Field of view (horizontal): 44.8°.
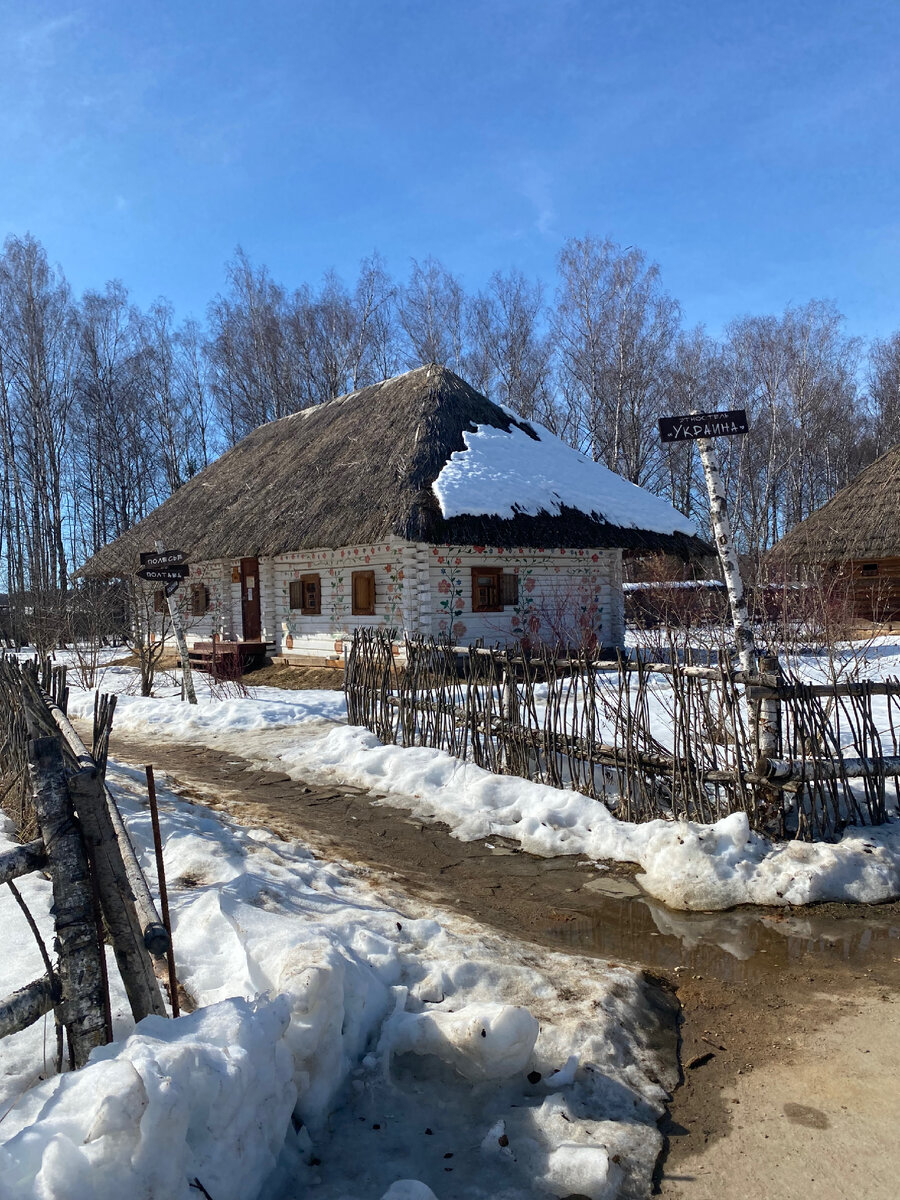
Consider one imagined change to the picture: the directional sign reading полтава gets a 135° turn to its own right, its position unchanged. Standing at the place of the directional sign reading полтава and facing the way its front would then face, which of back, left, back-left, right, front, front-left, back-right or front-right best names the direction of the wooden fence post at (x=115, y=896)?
back-left

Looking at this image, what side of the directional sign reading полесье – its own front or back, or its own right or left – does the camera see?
front

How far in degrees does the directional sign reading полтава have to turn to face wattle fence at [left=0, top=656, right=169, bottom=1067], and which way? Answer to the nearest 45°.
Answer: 0° — it already faces it

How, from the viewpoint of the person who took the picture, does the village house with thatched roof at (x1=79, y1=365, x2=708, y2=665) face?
facing the viewer and to the left of the viewer

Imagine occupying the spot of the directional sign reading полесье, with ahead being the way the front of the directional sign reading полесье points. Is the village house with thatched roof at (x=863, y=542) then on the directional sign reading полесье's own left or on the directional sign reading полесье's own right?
on the directional sign reading полесье's own left

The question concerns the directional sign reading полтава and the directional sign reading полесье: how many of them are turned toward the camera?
2

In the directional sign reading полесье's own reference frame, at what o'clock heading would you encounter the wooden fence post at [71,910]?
The wooden fence post is roughly at 12 o'clock from the directional sign reading полесье.

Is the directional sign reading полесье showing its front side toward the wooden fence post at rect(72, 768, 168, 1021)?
yes

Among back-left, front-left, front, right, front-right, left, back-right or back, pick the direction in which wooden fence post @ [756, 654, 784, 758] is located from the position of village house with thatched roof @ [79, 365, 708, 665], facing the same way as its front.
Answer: front-left

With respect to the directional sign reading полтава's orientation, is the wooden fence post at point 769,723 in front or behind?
in front

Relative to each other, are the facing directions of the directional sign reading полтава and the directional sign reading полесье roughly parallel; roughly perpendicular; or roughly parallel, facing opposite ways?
roughly parallel

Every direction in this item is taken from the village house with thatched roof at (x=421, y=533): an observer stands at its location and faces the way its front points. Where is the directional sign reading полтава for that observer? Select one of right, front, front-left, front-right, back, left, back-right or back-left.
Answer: front

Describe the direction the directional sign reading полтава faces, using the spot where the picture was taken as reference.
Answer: facing the viewer
